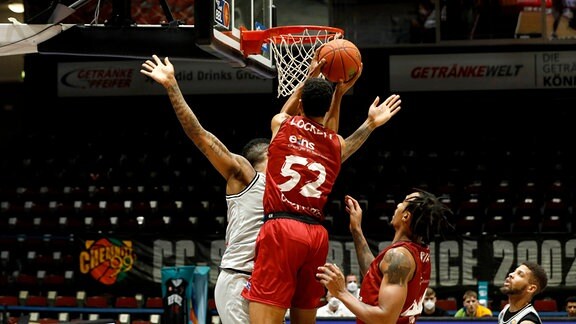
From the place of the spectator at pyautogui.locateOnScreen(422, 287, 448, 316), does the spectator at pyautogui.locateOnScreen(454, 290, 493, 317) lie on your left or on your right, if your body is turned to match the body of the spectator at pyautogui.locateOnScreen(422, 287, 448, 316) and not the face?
on your left

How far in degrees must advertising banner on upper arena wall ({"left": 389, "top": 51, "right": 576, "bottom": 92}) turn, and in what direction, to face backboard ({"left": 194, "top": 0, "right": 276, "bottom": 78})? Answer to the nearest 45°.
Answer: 0° — it already faces it

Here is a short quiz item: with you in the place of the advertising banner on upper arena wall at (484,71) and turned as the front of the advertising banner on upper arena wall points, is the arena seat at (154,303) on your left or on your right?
on your right

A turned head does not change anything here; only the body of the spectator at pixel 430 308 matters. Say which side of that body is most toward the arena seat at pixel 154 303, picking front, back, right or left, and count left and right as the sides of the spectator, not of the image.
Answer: right

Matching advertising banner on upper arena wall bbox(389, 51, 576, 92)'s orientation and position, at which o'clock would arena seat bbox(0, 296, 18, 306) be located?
The arena seat is roughly at 2 o'clock from the advertising banner on upper arena wall.

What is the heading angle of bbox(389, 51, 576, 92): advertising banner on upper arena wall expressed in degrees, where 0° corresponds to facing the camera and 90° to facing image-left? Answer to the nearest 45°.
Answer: approximately 0°

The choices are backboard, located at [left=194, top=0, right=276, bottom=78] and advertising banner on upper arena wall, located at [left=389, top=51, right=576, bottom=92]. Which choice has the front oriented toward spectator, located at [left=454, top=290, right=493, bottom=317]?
the advertising banner on upper arena wall

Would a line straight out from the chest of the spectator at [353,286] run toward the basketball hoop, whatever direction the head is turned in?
yes

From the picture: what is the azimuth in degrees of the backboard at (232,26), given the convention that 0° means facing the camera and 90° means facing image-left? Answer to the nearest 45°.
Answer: approximately 315°
